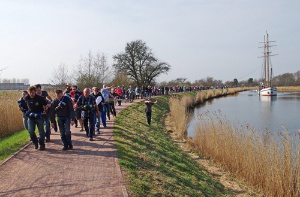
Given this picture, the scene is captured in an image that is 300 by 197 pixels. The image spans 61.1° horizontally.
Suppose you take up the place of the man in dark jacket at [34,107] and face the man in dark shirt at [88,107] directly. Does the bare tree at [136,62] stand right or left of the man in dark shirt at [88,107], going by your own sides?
left

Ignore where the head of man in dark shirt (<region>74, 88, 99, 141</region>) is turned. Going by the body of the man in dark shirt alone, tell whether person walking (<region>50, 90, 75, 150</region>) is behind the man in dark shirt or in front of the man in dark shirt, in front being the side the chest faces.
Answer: in front

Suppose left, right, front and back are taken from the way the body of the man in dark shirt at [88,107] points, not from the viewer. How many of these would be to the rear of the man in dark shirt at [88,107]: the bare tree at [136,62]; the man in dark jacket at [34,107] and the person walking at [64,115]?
1

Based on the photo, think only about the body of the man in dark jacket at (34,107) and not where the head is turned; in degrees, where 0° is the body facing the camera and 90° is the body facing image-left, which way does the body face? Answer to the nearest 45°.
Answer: approximately 0°

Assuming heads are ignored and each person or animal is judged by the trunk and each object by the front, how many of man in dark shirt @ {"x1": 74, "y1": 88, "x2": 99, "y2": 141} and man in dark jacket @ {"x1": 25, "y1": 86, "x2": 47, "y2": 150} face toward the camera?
2

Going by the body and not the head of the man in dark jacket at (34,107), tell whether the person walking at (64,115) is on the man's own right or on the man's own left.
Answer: on the man's own left

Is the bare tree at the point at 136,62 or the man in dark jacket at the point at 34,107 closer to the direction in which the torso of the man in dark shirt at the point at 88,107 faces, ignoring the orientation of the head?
the man in dark jacket

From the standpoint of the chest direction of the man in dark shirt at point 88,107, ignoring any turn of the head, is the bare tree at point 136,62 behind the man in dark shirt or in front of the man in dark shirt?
behind

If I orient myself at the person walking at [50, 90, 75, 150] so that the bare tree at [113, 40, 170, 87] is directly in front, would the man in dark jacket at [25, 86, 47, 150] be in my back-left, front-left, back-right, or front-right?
back-left
